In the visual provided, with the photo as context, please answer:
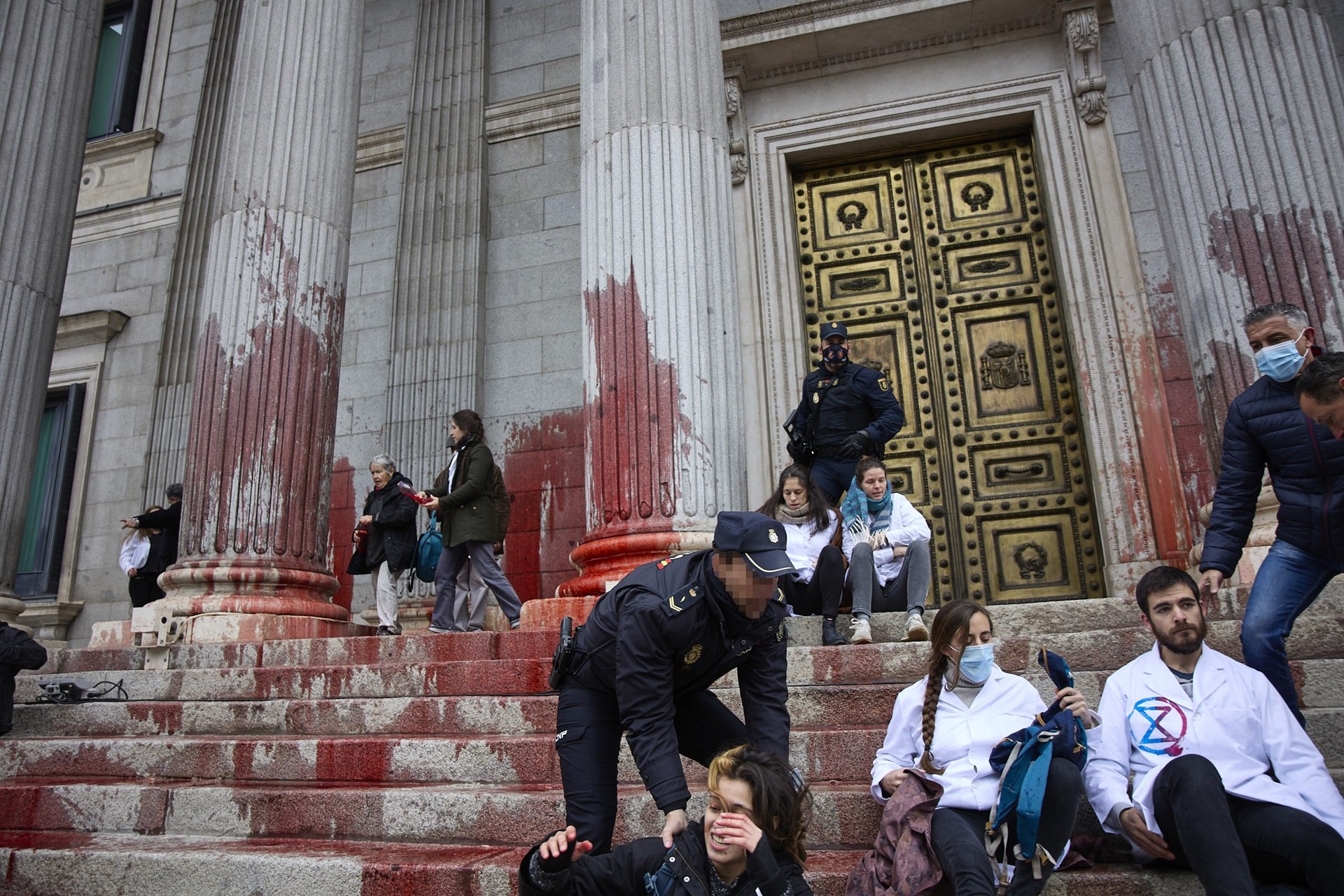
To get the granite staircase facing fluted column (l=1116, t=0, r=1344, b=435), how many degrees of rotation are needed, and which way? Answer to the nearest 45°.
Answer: approximately 90° to its left

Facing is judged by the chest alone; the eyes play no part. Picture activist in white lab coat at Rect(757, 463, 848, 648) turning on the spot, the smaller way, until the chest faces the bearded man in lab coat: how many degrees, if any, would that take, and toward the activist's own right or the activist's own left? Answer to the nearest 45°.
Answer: approximately 45° to the activist's own left

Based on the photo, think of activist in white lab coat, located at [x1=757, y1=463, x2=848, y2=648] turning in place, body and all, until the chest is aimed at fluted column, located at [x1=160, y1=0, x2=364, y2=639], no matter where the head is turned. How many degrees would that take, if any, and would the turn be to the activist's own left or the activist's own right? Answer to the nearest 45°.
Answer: approximately 90° to the activist's own right

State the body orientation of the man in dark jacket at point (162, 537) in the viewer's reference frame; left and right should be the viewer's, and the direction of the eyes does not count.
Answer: facing to the left of the viewer

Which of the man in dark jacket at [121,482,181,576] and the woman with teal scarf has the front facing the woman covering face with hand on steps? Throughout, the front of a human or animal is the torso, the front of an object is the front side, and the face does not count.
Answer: the woman with teal scarf

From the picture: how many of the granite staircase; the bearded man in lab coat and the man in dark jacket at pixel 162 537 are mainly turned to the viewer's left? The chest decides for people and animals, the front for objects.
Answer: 1

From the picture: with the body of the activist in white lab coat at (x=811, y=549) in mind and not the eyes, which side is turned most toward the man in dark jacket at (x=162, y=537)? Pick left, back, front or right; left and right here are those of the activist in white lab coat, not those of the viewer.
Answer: right

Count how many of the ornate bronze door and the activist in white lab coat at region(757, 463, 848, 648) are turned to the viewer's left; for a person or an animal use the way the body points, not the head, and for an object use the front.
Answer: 0

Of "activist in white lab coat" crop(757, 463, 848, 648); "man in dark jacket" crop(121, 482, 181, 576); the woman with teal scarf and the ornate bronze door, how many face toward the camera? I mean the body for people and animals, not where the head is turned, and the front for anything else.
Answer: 3

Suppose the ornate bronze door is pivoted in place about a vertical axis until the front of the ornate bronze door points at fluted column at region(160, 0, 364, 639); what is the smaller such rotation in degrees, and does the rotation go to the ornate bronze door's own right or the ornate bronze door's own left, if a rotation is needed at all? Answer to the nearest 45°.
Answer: approximately 45° to the ornate bronze door's own right

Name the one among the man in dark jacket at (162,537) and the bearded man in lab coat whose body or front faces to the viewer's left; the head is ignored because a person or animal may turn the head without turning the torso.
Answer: the man in dark jacket
